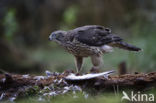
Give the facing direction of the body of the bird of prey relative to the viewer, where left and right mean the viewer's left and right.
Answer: facing to the left of the viewer
